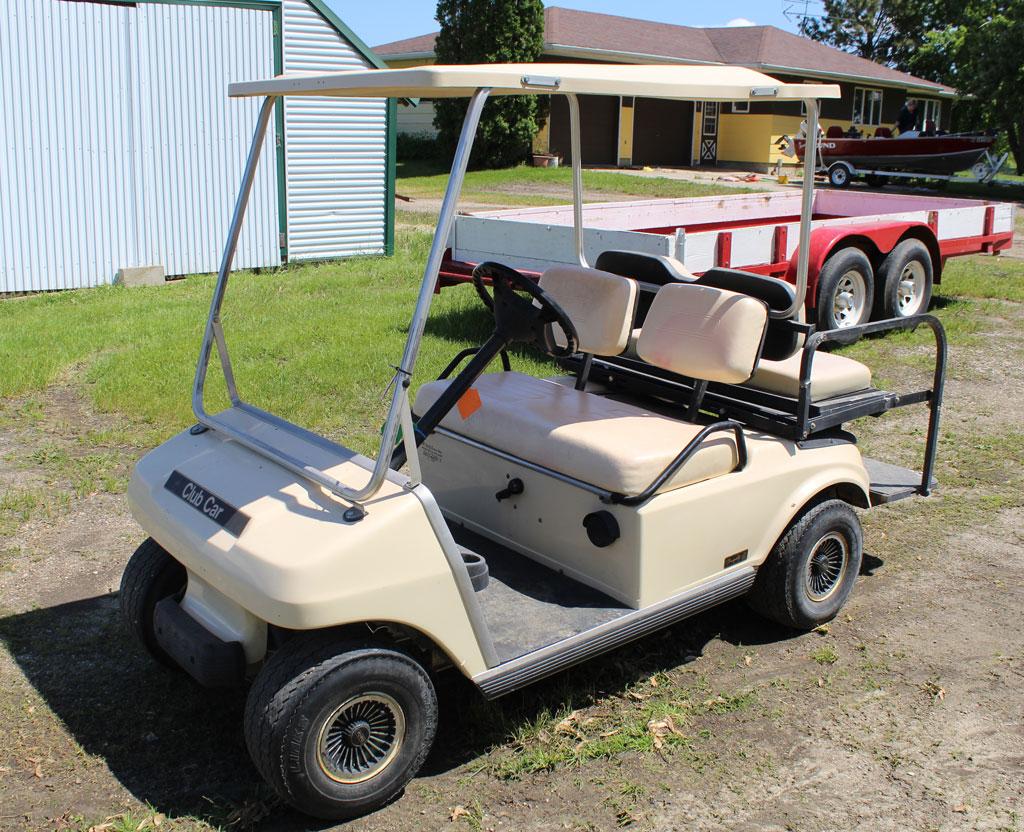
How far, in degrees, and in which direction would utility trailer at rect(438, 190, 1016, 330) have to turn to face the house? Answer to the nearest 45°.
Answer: approximately 135° to its right

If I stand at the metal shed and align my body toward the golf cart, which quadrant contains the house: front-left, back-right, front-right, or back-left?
back-left

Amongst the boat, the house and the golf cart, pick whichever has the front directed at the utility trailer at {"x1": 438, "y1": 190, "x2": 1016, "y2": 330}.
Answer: the house

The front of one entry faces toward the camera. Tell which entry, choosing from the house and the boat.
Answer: the house

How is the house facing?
toward the camera

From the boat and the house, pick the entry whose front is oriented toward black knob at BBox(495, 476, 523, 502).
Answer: the house

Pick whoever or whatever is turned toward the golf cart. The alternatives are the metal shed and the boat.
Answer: the metal shed

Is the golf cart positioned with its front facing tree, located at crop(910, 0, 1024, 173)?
no

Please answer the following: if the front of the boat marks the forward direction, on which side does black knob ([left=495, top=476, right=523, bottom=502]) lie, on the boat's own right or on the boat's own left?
on the boat's own right

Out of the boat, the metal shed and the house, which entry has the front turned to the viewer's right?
the boat

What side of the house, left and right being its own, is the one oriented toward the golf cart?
front

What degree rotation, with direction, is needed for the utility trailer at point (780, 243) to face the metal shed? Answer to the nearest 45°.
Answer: approximately 45° to its right

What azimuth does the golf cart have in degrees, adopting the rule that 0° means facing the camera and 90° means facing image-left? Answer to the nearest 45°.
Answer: approximately 45°

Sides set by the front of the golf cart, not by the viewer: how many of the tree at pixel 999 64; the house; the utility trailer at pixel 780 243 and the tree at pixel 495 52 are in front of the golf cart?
0

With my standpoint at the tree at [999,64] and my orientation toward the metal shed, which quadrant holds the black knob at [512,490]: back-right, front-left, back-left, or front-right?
front-left
